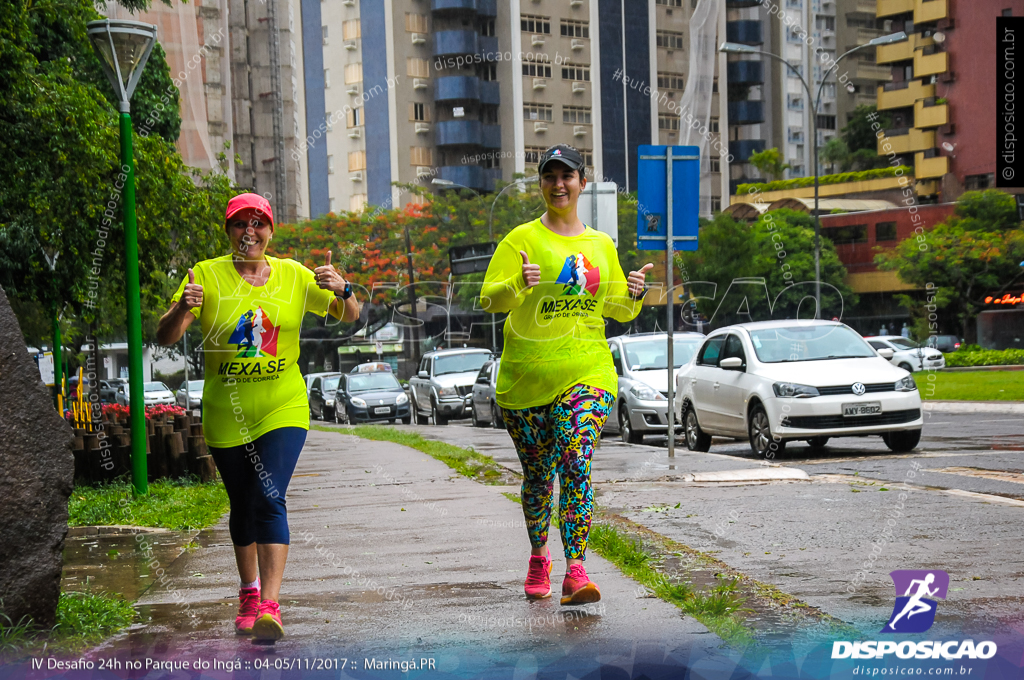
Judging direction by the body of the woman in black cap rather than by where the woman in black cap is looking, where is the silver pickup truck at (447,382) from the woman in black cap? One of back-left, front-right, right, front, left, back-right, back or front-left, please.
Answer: back

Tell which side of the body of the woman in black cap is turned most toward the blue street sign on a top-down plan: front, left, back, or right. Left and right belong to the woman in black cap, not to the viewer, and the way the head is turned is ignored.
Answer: back

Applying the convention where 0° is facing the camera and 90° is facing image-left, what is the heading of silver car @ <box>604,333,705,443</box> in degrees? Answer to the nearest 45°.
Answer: approximately 315°

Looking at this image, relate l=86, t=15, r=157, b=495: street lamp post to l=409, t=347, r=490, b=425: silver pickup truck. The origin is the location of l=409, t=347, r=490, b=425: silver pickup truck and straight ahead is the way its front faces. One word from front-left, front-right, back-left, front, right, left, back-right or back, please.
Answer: front-right

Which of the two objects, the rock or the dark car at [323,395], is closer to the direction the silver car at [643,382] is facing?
the rock
